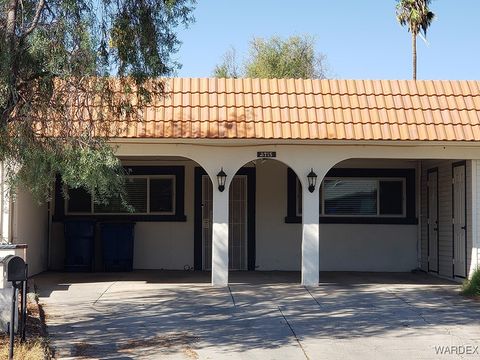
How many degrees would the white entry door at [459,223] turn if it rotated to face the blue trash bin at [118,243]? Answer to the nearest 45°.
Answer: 0° — it already faces it

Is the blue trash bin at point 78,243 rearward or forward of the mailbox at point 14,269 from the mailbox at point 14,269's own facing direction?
rearward

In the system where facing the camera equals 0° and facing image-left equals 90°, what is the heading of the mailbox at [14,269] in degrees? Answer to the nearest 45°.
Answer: approximately 0°

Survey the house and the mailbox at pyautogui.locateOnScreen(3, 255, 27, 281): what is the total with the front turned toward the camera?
2

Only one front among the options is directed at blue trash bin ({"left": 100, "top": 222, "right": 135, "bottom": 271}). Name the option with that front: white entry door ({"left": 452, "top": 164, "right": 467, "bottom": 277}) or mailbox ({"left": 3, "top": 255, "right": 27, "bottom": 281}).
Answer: the white entry door

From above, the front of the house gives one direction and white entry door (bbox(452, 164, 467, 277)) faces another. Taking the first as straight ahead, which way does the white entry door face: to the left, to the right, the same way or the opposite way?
to the right

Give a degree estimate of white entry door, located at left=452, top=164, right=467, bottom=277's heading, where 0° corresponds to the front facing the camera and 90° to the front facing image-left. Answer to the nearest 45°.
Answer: approximately 90°
